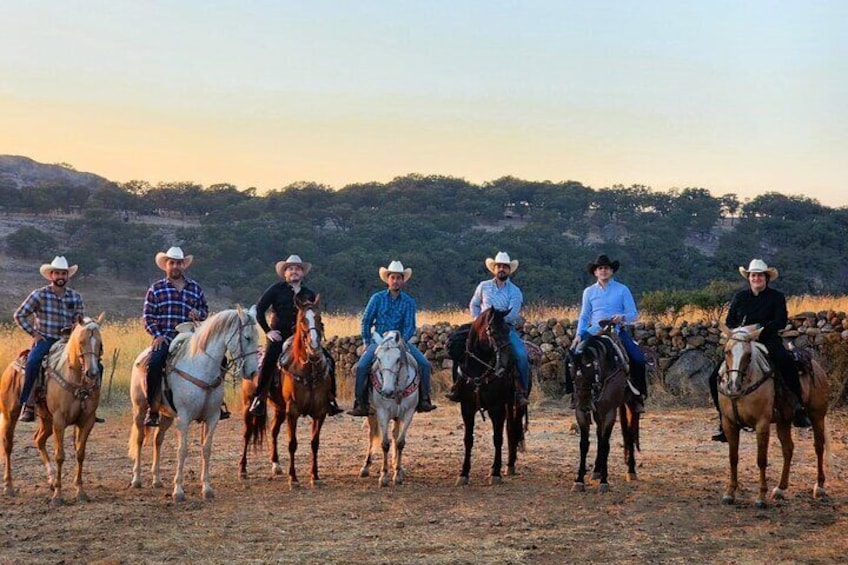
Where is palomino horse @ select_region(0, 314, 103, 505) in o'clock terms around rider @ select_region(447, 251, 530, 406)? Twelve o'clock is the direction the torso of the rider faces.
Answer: The palomino horse is roughly at 2 o'clock from the rider.

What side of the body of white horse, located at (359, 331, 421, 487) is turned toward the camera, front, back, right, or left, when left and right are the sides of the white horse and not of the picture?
front

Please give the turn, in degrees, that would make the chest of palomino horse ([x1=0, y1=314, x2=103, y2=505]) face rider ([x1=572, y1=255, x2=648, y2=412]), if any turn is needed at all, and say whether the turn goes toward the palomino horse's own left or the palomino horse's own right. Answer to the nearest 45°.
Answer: approximately 45° to the palomino horse's own left

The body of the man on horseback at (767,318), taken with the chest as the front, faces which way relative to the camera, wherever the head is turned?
toward the camera

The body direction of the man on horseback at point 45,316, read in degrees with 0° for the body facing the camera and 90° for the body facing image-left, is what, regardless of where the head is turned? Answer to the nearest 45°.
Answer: approximately 315°

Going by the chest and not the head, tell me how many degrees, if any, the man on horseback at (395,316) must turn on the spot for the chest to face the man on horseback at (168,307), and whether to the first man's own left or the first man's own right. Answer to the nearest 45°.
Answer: approximately 90° to the first man's own right

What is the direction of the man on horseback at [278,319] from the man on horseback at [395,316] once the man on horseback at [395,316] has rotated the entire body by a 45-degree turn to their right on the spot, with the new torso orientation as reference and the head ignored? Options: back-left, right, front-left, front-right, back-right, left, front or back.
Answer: front-right

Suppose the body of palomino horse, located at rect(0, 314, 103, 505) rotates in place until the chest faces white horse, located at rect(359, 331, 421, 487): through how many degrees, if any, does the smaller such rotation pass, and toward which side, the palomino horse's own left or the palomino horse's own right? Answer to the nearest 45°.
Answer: approximately 45° to the palomino horse's own left

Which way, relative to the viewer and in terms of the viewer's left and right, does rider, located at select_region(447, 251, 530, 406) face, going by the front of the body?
facing the viewer

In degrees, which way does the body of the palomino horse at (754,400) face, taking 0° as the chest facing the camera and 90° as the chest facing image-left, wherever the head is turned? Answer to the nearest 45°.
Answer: approximately 45°

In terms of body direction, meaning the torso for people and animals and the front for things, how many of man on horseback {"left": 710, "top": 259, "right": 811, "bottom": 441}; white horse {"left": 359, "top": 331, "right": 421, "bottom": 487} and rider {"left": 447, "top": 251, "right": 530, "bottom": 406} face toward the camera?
3

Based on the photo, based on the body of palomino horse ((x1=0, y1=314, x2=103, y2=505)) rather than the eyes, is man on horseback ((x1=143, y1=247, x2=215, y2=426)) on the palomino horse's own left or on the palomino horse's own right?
on the palomino horse's own left

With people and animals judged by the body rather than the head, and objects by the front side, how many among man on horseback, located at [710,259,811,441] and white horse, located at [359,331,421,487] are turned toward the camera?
2
